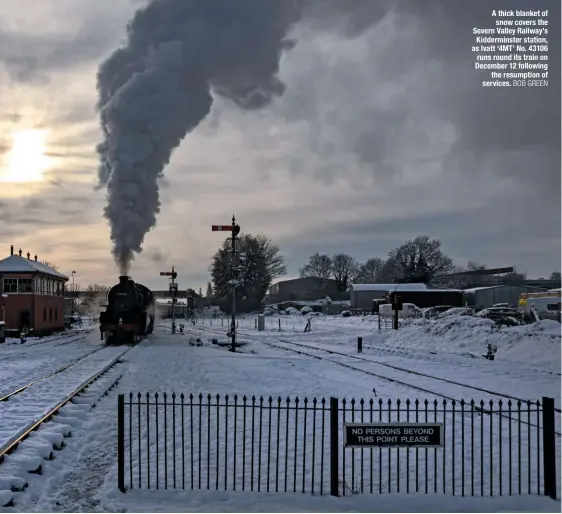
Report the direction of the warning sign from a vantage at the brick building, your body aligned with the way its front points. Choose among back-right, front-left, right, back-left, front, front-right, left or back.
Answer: front-right

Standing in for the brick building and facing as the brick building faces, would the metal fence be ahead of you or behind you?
ahead

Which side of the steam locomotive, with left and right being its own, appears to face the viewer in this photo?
front

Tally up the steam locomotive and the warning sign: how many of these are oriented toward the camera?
2

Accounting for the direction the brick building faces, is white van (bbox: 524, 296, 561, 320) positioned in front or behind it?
in front

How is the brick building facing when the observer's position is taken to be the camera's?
facing the viewer and to the right of the viewer

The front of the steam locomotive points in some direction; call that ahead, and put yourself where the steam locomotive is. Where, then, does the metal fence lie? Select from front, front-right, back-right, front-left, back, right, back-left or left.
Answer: front
